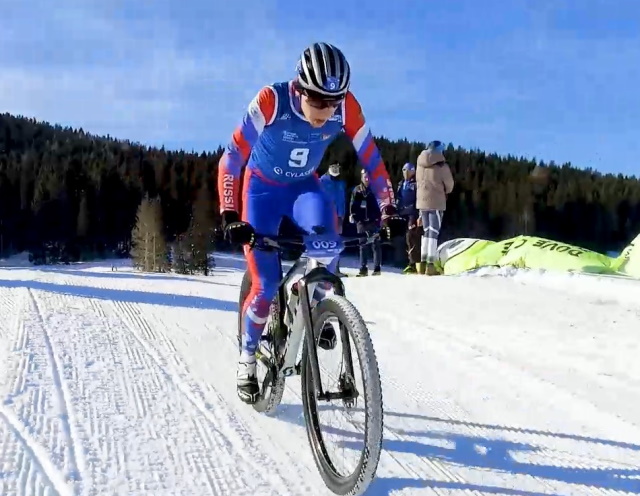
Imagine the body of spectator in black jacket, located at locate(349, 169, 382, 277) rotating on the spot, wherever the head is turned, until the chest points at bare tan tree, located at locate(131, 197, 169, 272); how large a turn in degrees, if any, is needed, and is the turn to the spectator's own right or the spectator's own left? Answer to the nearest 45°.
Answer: approximately 135° to the spectator's own right

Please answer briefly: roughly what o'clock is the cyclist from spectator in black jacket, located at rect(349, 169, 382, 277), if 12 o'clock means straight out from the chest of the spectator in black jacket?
The cyclist is roughly at 12 o'clock from the spectator in black jacket.

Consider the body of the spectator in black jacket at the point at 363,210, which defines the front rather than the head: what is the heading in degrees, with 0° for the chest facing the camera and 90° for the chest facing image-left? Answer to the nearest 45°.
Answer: approximately 0°

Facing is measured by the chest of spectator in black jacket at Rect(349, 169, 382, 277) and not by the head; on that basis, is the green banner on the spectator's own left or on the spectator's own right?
on the spectator's own left

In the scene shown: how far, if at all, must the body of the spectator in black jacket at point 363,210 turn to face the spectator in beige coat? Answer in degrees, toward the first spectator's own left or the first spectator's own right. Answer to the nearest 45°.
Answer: approximately 45° to the first spectator's own left

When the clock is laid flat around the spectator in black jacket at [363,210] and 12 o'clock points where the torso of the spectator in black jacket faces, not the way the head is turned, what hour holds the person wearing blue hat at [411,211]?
The person wearing blue hat is roughly at 9 o'clock from the spectator in black jacket.
